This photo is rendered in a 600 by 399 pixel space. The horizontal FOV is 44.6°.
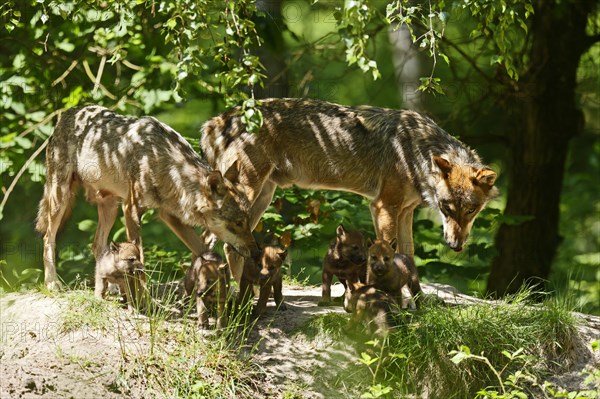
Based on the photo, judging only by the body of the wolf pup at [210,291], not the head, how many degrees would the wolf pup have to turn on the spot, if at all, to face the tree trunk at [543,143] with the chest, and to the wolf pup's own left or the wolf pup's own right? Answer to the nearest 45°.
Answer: approximately 135° to the wolf pup's own left

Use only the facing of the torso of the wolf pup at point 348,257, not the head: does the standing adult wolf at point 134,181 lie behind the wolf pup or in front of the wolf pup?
behind

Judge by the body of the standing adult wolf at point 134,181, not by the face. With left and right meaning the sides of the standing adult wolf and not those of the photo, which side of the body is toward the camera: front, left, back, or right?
right

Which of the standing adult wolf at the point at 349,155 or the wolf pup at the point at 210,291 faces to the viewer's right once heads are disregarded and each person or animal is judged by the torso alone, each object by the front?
the standing adult wolf

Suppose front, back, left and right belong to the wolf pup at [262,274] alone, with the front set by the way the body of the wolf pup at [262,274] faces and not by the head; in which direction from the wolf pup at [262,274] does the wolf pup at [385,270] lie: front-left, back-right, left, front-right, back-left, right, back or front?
front-left

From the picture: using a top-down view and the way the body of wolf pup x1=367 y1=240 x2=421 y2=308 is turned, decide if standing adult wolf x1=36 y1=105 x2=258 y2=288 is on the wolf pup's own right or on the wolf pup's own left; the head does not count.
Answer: on the wolf pup's own right

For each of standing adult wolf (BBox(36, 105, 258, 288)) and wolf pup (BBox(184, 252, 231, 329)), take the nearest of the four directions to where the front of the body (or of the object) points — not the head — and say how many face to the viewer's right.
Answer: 1

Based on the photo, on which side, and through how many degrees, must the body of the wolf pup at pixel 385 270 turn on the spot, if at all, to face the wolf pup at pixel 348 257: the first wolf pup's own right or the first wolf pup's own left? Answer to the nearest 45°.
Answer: approximately 90° to the first wolf pup's own right

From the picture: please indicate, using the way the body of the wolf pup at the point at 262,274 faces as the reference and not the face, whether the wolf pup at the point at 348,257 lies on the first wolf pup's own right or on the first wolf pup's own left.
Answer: on the first wolf pup's own left

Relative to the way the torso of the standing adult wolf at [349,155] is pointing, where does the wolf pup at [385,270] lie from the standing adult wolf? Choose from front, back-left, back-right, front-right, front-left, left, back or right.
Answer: right

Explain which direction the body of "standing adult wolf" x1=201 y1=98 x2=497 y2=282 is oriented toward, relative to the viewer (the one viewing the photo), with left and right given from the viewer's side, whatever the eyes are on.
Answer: facing to the right of the viewer
